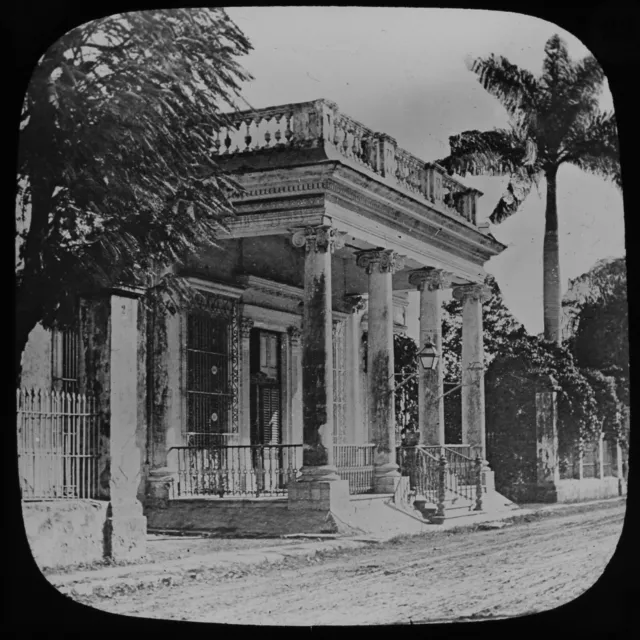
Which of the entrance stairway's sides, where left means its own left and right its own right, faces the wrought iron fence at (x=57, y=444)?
right

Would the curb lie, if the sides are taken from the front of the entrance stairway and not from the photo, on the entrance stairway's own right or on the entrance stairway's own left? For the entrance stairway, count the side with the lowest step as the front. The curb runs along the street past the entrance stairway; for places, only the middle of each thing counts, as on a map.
on the entrance stairway's own right
